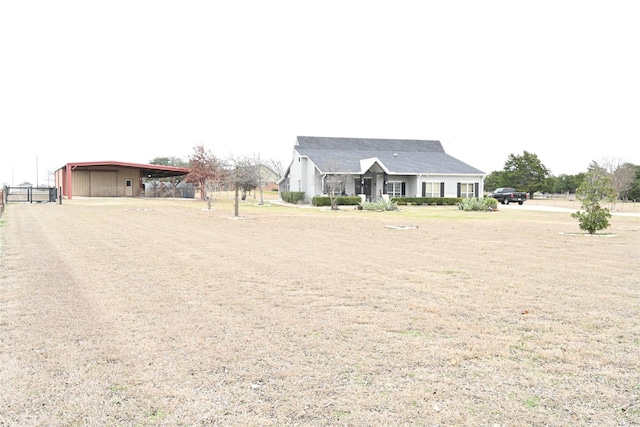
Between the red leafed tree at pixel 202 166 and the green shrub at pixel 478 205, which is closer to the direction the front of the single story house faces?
the green shrub

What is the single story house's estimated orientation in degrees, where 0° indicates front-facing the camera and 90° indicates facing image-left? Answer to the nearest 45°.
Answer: approximately 0°

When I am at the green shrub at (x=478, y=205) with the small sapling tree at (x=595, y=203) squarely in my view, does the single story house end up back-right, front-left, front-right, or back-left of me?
back-right

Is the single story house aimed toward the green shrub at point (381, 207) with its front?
yes

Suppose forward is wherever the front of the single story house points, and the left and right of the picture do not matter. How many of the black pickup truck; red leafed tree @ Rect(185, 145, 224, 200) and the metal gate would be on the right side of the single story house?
2

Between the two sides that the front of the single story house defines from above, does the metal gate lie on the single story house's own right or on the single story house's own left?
on the single story house's own right

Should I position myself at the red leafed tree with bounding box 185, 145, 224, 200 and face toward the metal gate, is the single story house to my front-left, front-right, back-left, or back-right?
back-left

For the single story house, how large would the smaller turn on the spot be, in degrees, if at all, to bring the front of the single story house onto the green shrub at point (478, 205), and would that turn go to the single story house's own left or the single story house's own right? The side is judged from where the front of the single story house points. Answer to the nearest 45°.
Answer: approximately 45° to the single story house's own left

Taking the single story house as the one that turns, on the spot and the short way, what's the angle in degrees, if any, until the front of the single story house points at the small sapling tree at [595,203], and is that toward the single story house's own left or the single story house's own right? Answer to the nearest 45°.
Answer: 0° — it already faces it

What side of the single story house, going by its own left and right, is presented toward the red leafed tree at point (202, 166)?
right

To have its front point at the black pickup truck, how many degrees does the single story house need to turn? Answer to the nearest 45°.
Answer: approximately 90° to its left

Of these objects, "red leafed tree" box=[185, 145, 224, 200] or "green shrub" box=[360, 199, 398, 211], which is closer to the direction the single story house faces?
the green shrub

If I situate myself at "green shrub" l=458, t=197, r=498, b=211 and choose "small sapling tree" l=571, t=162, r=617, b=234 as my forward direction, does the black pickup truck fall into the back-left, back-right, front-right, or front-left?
back-left
